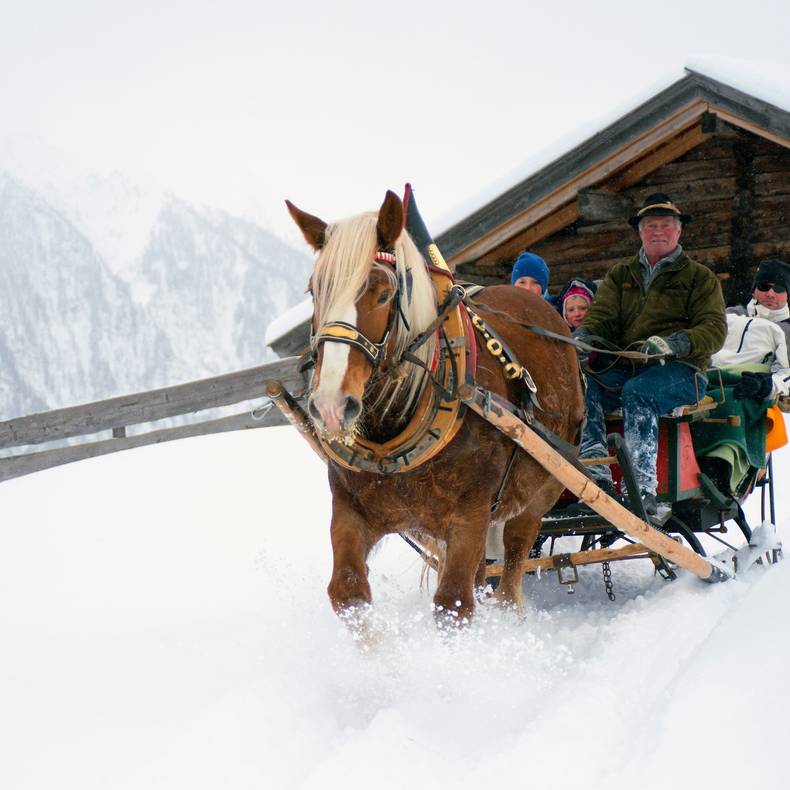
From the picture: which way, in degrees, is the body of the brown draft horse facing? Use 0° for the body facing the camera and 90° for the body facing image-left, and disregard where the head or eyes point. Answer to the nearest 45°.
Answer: approximately 45°

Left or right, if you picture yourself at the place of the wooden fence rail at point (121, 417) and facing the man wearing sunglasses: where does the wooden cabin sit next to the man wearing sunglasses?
left

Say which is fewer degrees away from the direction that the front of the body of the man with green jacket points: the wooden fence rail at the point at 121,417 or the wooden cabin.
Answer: the wooden fence rail

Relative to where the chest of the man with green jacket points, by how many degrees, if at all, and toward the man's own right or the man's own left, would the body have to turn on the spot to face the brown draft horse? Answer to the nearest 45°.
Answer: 0° — they already face it

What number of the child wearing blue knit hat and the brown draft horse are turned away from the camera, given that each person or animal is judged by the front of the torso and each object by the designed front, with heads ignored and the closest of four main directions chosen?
0

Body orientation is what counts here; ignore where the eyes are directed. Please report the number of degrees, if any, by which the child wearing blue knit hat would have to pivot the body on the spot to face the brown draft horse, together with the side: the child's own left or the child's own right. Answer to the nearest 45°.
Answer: approximately 45° to the child's own left

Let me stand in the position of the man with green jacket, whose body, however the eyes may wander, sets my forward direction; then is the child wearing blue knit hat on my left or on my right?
on my right

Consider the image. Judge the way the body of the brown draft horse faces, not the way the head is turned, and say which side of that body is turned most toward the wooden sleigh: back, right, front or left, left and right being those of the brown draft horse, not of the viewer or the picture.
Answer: back

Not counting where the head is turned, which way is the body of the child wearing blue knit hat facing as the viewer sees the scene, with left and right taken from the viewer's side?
facing the viewer and to the left of the viewer

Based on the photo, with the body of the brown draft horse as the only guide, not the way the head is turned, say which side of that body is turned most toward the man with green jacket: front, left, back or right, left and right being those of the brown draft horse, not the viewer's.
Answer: back

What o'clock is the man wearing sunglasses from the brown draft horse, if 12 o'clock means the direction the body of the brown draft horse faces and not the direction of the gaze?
The man wearing sunglasses is roughly at 6 o'clock from the brown draft horse.

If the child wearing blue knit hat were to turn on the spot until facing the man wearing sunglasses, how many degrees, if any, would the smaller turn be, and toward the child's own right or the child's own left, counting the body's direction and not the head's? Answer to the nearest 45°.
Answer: approximately 135° to the child's own left

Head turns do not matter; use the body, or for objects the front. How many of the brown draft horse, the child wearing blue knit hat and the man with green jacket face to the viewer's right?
0

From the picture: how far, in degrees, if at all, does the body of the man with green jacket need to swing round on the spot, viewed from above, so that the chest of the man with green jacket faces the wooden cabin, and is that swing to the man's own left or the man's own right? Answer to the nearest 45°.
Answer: approximately 135° to the man's own right
